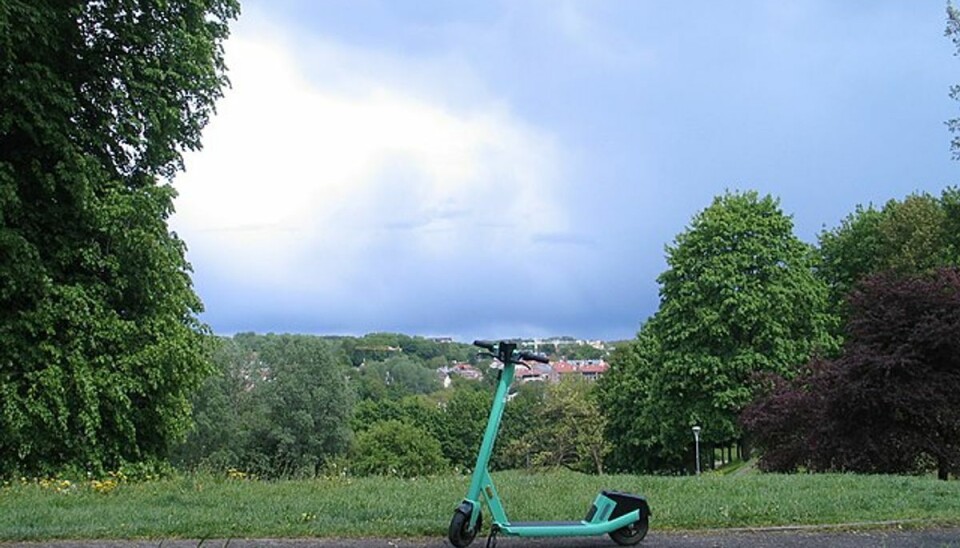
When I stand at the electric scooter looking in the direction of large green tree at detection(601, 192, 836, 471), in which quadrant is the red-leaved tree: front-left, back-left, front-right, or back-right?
front-right

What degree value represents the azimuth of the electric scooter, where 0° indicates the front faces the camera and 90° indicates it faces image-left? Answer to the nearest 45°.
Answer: approximately 90°

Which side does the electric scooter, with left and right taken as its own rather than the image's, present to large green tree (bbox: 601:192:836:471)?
right

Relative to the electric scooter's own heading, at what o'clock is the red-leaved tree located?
The red-leaved tree is roughly at 4 o'clock from the electric scooter.

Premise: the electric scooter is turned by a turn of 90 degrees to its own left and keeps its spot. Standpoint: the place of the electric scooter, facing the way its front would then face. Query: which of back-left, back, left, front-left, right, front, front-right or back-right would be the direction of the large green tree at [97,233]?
back-right
